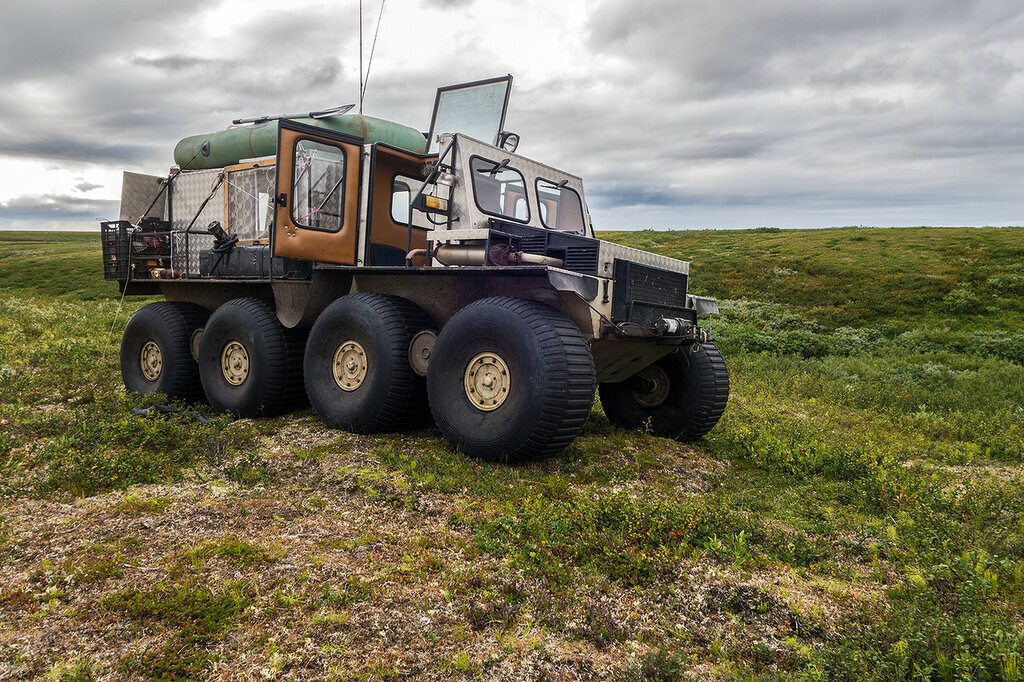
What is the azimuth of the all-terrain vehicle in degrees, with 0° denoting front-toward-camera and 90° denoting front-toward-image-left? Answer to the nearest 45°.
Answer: approximately 315°

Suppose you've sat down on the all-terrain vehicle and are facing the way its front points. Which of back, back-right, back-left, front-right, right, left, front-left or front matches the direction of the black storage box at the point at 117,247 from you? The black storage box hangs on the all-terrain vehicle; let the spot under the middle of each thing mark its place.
back
